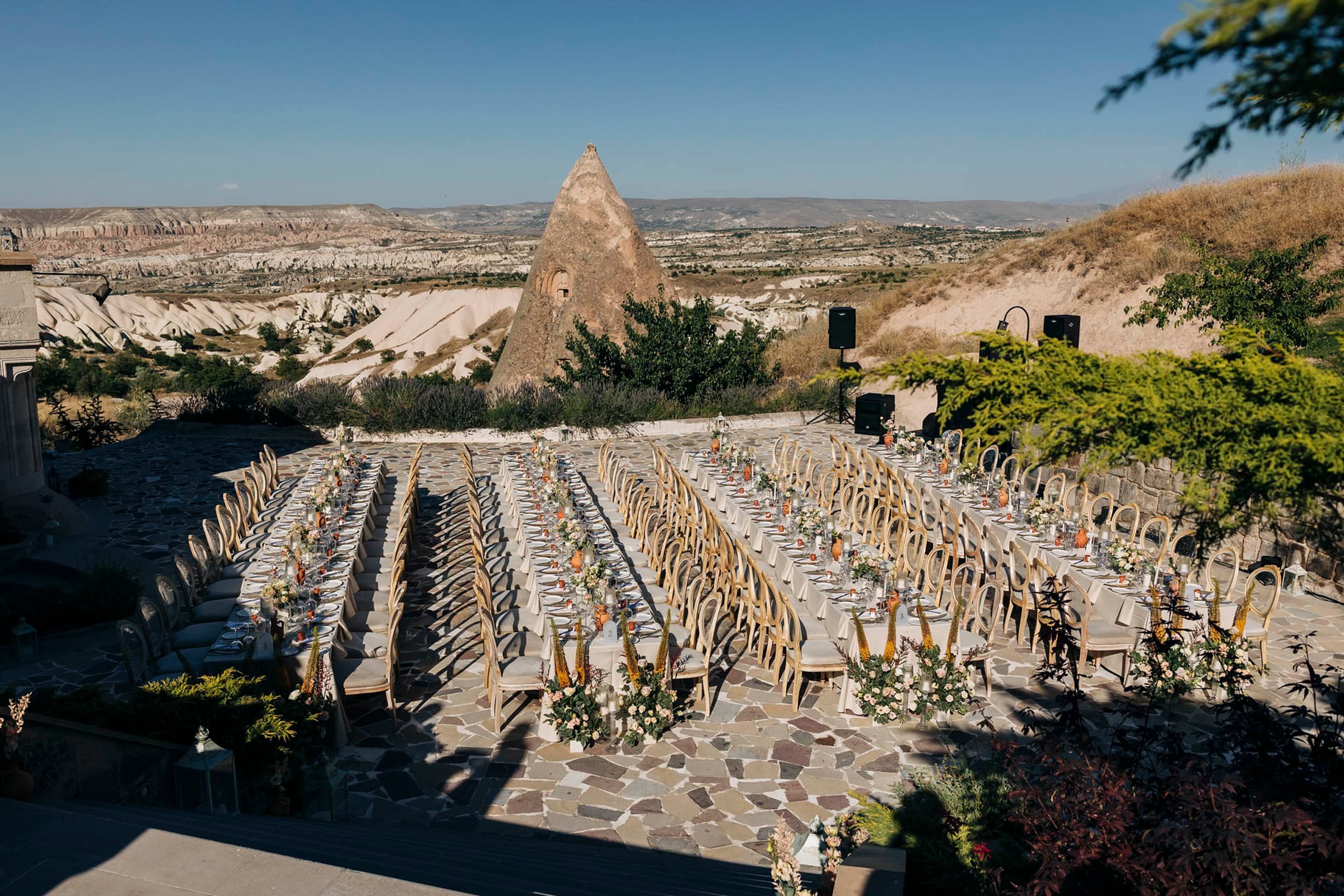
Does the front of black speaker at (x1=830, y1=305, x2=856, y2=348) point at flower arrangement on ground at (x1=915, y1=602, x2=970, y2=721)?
yes

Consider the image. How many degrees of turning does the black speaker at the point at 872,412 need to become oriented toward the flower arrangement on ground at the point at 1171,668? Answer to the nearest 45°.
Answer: approximately 45° to its left

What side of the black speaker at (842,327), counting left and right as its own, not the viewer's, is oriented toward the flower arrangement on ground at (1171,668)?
front

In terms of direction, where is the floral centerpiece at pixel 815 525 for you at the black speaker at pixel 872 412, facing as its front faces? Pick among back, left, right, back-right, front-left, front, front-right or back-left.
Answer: front-left

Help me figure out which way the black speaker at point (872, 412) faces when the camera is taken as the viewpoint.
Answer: facing the viewer and to the left of the viewer

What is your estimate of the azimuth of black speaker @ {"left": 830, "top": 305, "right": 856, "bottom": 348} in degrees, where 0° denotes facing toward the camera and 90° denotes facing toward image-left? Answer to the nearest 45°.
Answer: approximately 0°

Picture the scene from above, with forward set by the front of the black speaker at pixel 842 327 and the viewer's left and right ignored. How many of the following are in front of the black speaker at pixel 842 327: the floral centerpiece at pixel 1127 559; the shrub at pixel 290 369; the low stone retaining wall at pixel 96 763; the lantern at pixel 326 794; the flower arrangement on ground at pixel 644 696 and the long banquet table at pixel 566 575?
5

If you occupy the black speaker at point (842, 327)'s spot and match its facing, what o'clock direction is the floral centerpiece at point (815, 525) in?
The floral centerpiece is roughly at 12 o'clock from the black speaker.

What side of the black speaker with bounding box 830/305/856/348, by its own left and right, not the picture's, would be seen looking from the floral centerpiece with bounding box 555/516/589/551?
front

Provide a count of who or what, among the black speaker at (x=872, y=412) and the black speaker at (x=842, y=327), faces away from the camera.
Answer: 0

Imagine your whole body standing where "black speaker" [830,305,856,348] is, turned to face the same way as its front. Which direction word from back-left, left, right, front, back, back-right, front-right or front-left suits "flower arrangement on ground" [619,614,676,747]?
front

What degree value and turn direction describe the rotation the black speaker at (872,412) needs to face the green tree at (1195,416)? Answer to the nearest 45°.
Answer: approximately 45° to its left
